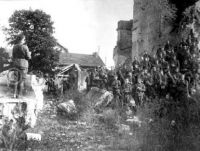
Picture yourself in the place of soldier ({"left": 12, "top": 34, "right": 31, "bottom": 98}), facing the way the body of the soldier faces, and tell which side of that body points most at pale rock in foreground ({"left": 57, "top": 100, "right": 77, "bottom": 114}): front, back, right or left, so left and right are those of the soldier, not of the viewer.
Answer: front

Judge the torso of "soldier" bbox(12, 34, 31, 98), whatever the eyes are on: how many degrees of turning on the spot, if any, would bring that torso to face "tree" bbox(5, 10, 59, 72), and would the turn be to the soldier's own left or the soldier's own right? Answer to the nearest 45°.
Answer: approximately 45° to the soldier's own left

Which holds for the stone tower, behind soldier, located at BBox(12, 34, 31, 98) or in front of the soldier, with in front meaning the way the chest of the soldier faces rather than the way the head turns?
in front

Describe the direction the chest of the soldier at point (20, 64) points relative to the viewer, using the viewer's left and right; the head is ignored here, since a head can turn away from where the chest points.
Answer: facing away from the viewer and to the right of the viewer

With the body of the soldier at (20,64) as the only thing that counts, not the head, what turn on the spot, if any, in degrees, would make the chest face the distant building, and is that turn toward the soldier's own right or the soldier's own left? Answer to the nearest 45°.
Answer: approximately 45° to the soldier's own left

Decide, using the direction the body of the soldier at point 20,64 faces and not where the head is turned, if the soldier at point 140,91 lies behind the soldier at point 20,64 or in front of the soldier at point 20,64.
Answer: in front

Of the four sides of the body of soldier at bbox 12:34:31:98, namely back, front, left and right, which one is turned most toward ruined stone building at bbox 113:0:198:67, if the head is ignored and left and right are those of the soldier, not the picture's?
front
